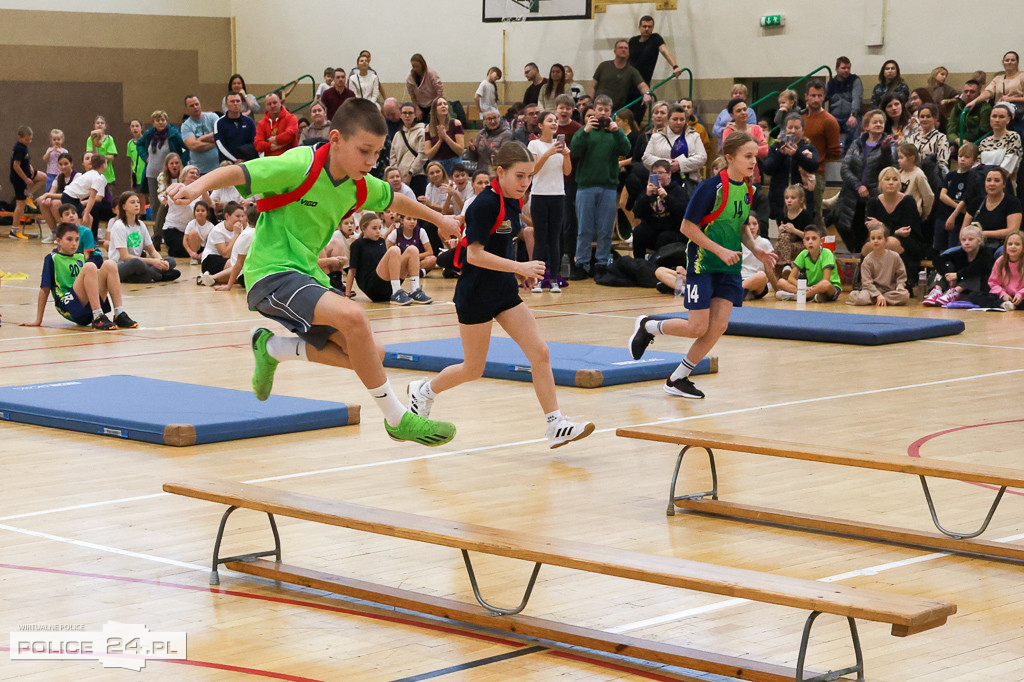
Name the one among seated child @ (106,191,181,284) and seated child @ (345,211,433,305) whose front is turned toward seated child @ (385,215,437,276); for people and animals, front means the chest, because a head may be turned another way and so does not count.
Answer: seated child @ (106,191,181,284)

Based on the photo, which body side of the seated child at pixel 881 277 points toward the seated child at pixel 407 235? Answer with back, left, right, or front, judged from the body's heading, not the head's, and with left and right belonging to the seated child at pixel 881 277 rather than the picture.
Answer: right

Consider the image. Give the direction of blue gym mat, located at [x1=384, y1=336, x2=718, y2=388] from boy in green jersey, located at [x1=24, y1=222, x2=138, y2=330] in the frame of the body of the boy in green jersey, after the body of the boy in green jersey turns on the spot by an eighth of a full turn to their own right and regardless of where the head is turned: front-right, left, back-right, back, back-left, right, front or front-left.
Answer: front-left

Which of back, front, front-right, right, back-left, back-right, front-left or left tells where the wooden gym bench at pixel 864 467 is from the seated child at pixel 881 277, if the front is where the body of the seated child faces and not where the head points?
front

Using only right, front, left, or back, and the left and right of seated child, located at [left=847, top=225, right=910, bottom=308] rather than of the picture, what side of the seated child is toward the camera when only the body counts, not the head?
front

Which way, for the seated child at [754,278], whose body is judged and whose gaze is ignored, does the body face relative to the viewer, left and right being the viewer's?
facing the viewer

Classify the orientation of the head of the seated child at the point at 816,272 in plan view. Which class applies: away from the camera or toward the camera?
toward the camera

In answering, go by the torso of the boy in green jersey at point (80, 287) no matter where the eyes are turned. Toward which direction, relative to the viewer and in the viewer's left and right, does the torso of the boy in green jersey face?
facing the viewer and to the right of the viewer

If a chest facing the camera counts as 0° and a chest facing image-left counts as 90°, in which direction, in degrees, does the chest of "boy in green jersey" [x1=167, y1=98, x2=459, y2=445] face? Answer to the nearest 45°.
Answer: approximately 315°

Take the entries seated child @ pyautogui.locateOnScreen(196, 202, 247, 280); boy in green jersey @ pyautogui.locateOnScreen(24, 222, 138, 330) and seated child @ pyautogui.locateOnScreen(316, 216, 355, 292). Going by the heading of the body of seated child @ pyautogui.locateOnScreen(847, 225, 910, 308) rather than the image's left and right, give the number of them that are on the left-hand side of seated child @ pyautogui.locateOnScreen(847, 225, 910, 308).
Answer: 0

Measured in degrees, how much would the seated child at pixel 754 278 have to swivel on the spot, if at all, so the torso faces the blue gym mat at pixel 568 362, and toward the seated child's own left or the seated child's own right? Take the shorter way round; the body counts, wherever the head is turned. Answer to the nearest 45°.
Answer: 0° — they already face it

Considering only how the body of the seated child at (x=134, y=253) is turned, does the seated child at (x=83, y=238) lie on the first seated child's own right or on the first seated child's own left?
on the first seated child's own right

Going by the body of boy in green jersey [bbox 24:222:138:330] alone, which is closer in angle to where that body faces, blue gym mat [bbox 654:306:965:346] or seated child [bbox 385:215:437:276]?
the blue gym mat

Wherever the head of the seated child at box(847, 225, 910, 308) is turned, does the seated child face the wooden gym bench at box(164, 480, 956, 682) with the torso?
yes

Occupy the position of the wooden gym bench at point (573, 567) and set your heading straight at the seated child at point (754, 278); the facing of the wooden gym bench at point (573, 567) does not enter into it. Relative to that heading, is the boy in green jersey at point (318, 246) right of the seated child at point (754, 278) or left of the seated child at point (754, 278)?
left

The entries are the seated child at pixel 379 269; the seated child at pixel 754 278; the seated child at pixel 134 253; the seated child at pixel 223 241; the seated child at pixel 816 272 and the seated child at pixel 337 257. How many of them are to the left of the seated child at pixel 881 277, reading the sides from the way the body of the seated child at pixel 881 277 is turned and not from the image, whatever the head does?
0

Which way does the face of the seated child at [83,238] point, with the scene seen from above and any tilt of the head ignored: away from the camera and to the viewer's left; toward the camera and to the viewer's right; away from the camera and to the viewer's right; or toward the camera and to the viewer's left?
toward the camera and to the viewer's right

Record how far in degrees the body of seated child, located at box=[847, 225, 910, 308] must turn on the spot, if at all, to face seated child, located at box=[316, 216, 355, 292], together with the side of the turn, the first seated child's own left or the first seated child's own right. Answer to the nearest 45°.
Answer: approximately 90° to the first seated child's own right

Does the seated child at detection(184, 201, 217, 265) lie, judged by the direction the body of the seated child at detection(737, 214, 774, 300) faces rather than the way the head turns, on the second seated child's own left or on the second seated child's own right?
on the second seated child's own right
